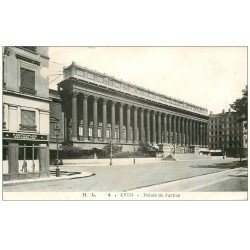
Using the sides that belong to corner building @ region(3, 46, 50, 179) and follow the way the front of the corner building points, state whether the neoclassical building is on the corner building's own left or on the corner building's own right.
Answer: on the corner building's own left

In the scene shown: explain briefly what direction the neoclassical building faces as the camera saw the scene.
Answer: facing the viewer and to the right of the viewer

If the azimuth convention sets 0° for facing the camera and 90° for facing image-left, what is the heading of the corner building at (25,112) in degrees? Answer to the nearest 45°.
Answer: approximately 315°

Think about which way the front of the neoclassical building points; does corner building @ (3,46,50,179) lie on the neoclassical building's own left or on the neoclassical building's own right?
on the neoclassical building's own right

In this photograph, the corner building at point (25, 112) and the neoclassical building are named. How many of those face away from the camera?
0

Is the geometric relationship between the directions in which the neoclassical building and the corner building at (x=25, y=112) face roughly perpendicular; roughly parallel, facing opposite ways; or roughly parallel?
roughly parallel
